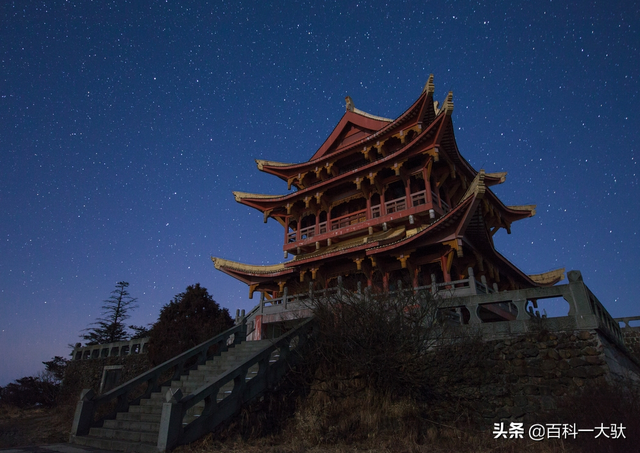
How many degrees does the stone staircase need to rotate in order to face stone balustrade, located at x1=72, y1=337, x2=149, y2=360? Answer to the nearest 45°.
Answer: approximately 135° to its right

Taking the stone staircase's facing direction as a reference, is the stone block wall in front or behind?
behind

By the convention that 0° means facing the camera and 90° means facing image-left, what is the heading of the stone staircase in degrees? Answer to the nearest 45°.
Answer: approximately 45°

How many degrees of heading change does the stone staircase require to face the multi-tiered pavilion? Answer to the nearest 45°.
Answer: approximately 180°

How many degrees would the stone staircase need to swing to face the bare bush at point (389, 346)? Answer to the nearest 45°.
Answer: approximately 90° to its left

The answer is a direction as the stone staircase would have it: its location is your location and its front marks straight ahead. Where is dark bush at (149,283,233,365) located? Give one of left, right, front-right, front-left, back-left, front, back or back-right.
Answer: back-right

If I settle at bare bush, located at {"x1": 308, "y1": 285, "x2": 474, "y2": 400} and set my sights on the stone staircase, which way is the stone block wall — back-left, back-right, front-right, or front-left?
back-right

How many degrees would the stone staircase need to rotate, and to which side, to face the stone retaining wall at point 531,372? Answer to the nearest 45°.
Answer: approximately 90° to its left
